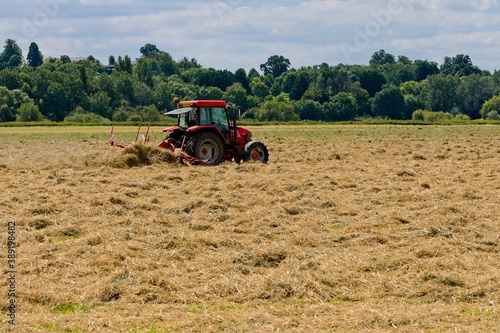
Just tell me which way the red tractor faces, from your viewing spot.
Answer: facing away from the viewer and to the right of the viewer
